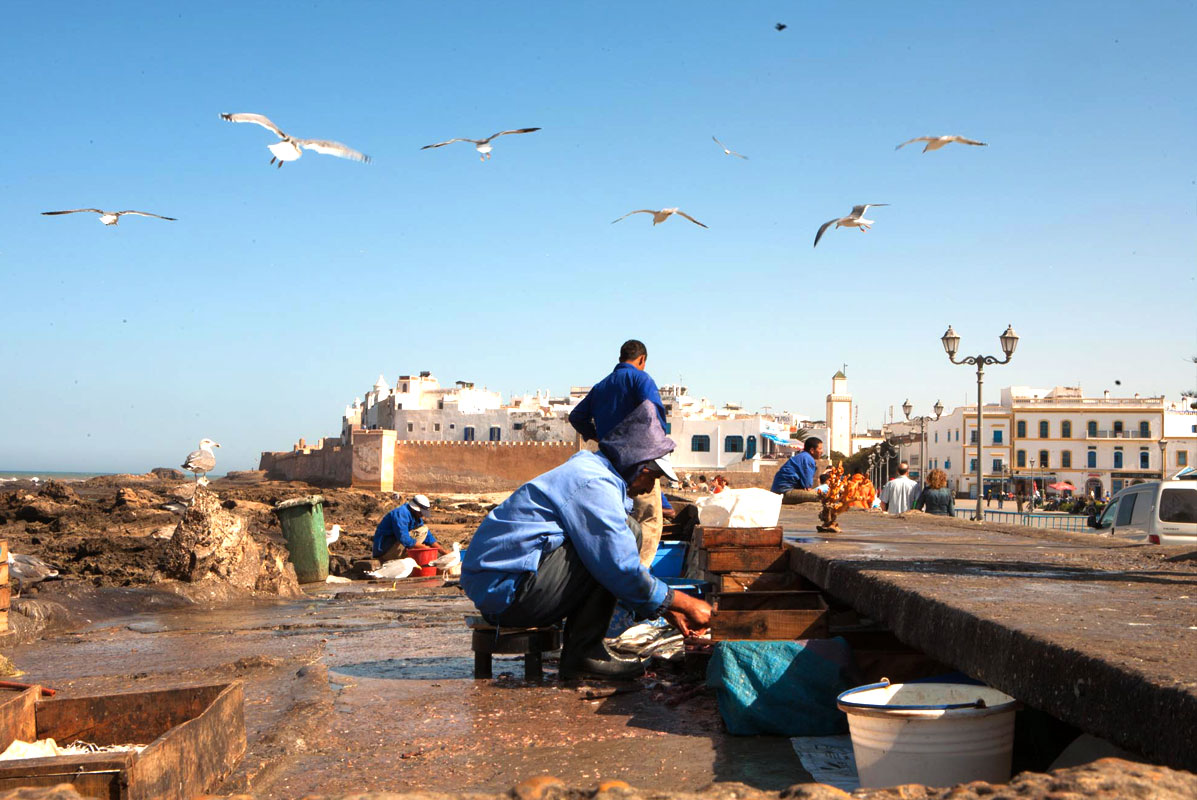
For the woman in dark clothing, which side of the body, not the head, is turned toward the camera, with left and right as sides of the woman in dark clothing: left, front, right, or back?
back

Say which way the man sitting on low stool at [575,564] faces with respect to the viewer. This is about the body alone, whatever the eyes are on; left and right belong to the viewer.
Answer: facing to the right of the viewer

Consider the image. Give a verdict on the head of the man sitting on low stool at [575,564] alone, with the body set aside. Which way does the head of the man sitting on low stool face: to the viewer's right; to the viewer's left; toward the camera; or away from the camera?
to the viewer's right

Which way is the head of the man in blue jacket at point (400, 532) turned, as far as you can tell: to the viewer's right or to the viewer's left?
to the viewer's right

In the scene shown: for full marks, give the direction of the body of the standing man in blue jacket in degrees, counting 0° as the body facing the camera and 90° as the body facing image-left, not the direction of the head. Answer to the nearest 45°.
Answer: approximately 225°
